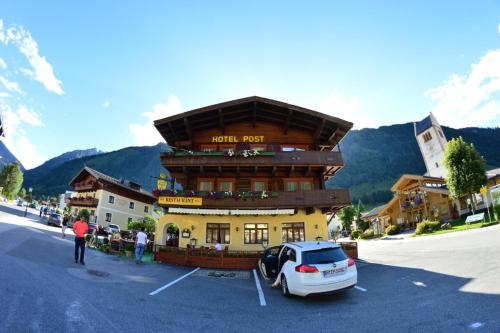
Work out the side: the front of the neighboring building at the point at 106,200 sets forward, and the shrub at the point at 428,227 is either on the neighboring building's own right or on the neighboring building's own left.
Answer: on the neighboring building's own left

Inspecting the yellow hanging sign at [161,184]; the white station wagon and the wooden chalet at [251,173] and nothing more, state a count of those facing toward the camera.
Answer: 2

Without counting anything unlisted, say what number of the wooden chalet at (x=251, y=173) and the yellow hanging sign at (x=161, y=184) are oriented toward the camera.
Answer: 2

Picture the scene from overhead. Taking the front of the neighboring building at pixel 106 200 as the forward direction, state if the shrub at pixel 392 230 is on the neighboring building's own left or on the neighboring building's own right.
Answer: on the neighboring building's own left

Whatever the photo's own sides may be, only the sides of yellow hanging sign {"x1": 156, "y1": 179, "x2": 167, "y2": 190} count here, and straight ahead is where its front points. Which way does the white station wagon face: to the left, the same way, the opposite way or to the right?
the opposite way

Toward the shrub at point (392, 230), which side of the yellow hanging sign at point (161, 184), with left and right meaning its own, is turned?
left

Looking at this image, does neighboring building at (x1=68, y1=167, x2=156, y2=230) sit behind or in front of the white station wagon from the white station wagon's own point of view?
in front
